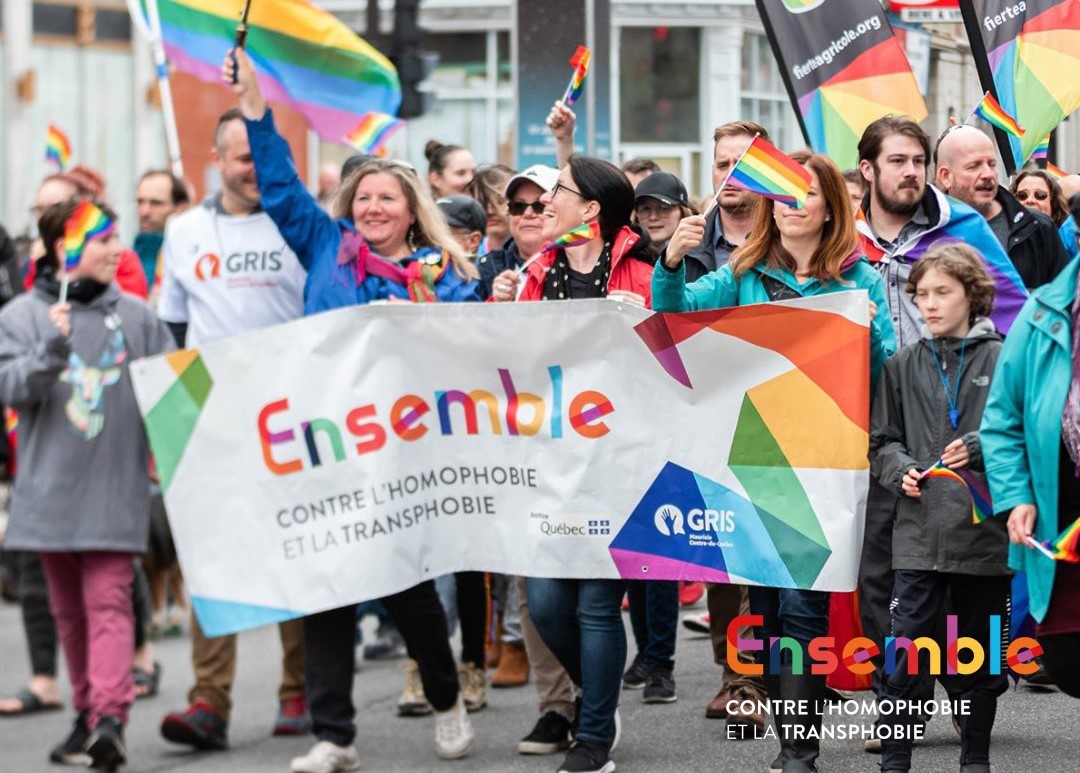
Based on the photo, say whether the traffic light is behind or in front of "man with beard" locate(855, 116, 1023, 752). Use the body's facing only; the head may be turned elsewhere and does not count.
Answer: behind

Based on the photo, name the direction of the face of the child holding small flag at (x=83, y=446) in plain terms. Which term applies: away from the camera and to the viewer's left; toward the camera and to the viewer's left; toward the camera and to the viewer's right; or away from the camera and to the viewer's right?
toward the camera and to the viewer's right

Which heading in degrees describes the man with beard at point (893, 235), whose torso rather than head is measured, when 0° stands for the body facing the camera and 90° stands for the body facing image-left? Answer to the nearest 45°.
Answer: approximately 0°
